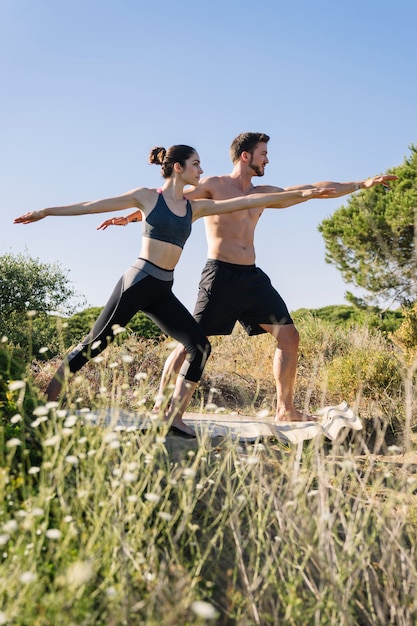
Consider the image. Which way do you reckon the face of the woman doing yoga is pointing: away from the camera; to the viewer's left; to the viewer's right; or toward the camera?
to the viewer's right

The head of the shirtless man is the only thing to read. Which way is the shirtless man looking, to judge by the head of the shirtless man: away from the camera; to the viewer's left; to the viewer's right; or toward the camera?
to the viewer's right

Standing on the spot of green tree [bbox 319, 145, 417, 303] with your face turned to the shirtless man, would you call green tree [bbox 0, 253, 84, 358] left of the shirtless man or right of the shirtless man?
right

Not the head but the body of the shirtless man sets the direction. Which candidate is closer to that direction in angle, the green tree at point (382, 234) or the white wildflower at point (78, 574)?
the white wildflower

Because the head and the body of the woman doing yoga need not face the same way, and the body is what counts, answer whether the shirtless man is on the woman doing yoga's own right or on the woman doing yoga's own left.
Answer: on the woman doing yoga's own left

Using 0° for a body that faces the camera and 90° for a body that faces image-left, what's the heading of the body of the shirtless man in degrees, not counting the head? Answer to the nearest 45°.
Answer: approximately 315°

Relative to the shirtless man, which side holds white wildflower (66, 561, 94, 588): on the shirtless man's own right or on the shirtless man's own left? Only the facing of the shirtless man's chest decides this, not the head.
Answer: on the shirtless man's own right

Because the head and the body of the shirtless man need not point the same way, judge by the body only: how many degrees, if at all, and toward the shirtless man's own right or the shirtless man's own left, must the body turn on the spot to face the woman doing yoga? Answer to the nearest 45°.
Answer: approximately 90° to the shirtless man's own right
